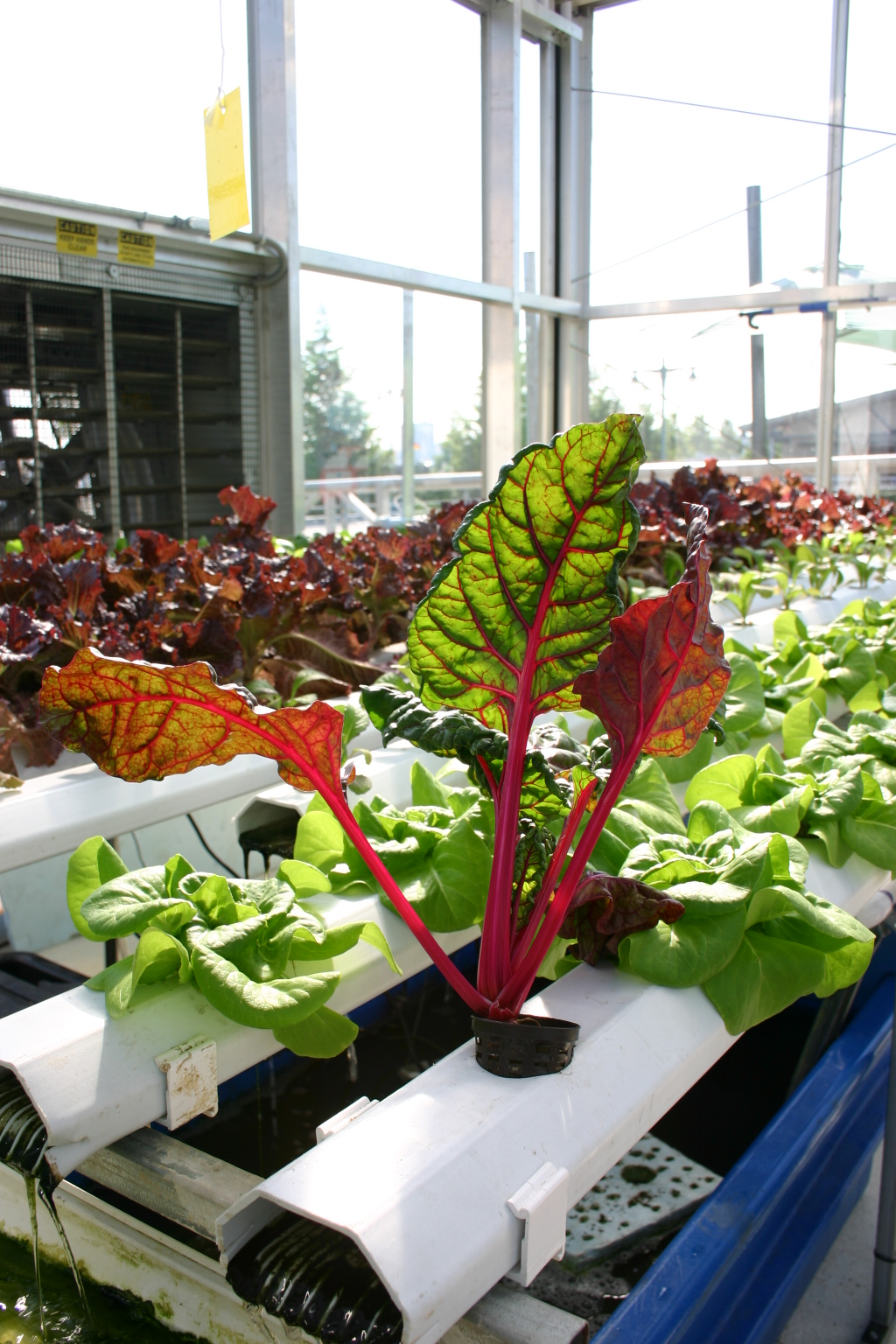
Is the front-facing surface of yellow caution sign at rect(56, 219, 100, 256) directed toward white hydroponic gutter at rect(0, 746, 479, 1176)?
yes

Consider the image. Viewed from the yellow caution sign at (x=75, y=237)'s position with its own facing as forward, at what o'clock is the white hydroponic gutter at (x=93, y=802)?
The white hydroponic gutter is roughly at 12 o'clock from the yellow caution sign.

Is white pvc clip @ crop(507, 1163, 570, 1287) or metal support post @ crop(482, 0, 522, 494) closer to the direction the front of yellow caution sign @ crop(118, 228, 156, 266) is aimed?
the white pvc clip

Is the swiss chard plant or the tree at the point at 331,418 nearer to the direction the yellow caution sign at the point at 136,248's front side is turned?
the swiss chard plant

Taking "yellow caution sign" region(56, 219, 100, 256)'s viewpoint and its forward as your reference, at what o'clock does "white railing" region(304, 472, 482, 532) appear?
The white railing is roughly at 7 o'clock from the yellow caution sign.

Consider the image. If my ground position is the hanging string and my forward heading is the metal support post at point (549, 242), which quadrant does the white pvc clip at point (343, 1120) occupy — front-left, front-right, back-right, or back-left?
back-right

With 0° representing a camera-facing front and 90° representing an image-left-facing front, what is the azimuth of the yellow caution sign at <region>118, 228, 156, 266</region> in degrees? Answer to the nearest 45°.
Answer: approximately 0°

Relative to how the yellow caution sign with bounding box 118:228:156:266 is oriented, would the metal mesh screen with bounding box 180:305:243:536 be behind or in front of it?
behind

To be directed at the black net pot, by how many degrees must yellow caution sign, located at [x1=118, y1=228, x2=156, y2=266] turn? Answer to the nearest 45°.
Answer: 0° — it already faces it
